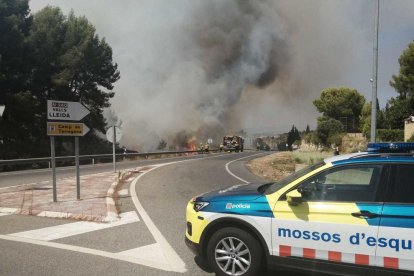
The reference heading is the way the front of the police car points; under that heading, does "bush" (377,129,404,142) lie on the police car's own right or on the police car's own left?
on the police car's own right

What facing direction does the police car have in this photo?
to the viewer's left

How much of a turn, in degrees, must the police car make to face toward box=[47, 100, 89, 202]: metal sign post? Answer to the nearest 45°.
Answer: approximately 45° to its right

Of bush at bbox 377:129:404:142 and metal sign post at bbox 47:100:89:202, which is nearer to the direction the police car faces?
the metal sign post
